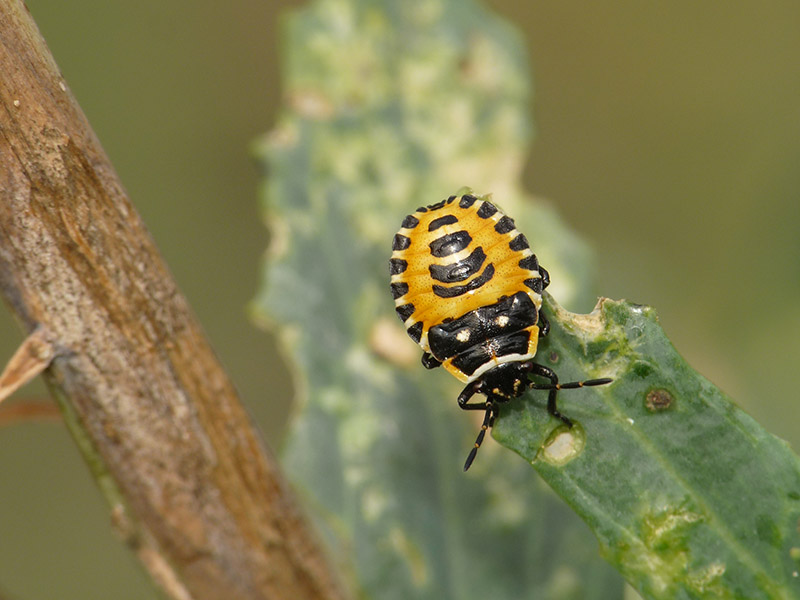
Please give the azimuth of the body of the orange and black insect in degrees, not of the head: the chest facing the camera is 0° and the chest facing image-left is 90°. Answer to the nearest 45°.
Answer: approximately 0°

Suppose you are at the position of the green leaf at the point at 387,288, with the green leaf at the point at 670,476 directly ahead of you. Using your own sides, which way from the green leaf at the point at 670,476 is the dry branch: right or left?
right

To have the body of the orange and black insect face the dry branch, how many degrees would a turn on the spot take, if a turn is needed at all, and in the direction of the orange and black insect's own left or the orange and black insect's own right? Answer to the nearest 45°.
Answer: approximately 45° to the orange and black insect's own right
